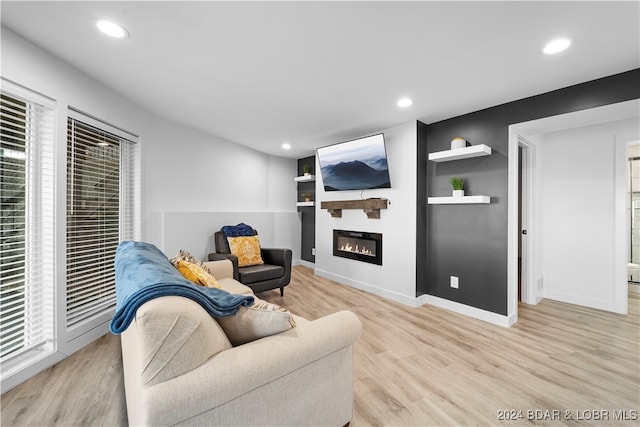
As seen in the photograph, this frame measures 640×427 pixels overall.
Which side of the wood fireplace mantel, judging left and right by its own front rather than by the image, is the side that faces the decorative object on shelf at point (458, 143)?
left

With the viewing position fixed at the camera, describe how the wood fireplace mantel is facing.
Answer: facing the viewer and to the left of the viewer

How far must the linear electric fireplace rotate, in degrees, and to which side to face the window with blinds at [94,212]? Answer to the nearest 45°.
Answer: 0° — it already faces it

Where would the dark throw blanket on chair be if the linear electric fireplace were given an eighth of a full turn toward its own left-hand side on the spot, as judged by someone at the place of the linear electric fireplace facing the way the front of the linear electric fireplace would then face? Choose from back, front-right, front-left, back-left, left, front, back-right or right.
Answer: right

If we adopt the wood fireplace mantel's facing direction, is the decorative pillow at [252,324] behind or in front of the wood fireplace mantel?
in front

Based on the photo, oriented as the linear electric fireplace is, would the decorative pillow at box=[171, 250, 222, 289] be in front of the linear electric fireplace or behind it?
in front

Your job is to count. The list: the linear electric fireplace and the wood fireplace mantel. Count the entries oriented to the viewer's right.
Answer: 0

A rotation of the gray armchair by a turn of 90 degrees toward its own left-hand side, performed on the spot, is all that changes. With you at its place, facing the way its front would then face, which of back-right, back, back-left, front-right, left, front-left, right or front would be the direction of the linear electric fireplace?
front-right

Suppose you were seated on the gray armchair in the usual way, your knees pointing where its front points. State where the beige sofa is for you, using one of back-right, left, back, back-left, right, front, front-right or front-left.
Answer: front-right
